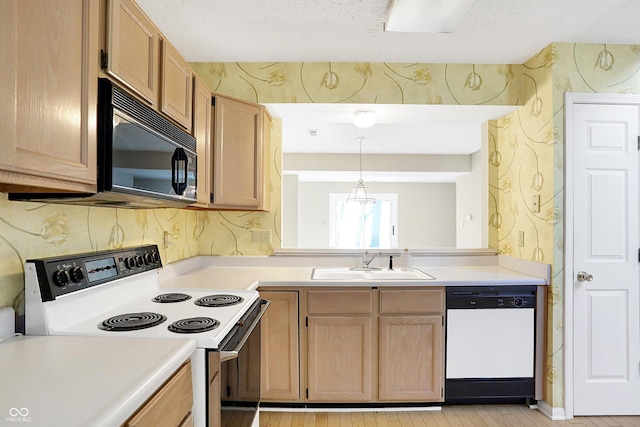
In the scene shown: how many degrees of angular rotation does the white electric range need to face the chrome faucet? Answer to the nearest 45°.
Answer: approximately 90° to its left

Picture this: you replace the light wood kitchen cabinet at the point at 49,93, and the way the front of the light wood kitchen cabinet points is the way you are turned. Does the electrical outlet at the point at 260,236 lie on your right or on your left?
on your left

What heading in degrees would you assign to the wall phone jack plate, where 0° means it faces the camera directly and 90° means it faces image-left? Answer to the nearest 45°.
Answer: approximately 45°

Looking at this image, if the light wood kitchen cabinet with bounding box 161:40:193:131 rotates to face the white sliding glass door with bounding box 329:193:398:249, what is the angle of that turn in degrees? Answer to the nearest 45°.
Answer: approximately 90° to its left

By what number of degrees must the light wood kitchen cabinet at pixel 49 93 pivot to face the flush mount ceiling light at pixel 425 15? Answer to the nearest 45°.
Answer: approximately 45° to its left

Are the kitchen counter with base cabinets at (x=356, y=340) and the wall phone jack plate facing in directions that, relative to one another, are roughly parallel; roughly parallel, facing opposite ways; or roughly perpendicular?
roughly perpendicular

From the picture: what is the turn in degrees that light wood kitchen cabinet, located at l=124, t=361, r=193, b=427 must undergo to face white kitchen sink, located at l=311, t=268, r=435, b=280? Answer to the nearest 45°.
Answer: approximately 90° to its left

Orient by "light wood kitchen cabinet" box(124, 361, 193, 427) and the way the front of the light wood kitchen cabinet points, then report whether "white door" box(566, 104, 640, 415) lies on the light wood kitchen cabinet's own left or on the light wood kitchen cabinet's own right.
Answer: on the light wood kitchen cabinet's own left

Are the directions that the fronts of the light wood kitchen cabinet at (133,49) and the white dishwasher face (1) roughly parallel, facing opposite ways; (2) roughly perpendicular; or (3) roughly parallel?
roughly perpendicular

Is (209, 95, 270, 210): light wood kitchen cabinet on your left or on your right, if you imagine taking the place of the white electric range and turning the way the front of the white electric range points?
on your left

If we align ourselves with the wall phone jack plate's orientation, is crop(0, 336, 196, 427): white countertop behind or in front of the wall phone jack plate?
in front
